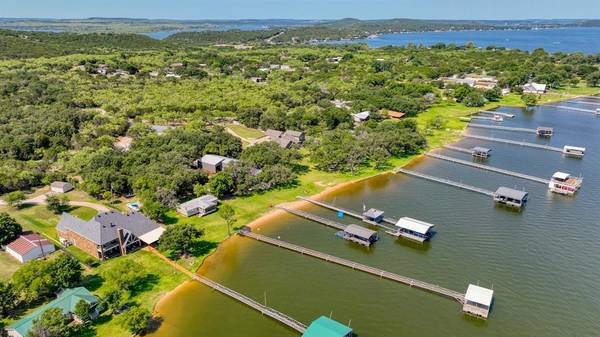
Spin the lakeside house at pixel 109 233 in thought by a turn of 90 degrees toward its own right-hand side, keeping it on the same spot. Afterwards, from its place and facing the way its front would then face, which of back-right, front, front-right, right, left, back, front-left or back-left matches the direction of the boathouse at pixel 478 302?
left

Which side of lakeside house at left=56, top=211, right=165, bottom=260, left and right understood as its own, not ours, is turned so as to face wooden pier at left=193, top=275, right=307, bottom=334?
front

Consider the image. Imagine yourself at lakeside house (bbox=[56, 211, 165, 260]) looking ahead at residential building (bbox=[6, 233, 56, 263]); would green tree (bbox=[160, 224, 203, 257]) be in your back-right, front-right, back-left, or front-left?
back-left

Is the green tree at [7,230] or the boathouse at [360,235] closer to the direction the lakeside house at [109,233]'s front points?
the boathouse

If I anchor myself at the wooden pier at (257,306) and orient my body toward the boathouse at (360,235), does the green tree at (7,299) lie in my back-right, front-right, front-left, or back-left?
back-left

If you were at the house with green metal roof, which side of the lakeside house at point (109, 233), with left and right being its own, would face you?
right

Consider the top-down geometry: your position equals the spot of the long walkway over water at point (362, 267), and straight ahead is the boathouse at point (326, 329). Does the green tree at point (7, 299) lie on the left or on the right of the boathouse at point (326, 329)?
right

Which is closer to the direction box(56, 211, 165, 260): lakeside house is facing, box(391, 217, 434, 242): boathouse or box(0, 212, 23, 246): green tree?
the boathouse

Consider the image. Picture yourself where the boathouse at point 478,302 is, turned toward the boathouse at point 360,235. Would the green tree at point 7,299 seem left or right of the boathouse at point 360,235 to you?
left

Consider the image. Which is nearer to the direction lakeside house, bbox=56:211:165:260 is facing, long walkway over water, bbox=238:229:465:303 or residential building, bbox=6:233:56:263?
the long walkway over water

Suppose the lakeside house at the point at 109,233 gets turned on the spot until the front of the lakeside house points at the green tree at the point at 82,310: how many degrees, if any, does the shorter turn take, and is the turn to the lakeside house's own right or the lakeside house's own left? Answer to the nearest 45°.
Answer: approximately 45° to the lakeside house's own right

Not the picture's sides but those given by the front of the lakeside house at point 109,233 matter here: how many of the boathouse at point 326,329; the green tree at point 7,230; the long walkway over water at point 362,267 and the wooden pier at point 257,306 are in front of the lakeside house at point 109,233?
3

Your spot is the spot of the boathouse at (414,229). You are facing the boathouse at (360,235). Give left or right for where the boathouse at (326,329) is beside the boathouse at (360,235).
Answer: left
